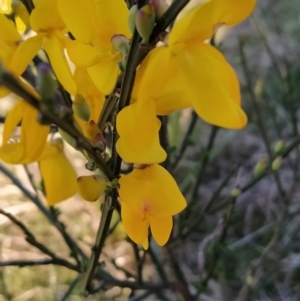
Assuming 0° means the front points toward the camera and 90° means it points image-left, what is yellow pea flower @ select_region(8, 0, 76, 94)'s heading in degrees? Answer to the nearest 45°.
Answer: approximately 0°
